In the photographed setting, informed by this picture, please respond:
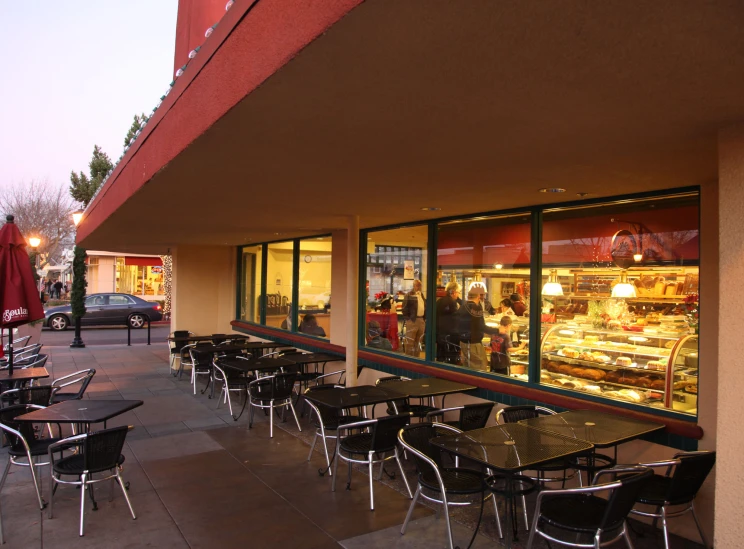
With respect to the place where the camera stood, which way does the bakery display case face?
facing the viewer and to the left of the viewer

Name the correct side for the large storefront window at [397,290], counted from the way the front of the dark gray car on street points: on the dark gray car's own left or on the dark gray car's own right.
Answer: on the dark gray car's own left

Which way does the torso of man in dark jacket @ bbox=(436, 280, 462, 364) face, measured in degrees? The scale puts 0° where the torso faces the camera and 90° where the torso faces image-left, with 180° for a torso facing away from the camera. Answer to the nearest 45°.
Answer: approximately 270°

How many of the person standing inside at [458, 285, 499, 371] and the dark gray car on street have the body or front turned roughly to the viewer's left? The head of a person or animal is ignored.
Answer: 1

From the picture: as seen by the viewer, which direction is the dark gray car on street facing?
to the viewer's left

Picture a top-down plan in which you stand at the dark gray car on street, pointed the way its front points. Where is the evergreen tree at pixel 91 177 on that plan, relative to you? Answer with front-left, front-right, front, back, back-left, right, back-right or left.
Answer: right

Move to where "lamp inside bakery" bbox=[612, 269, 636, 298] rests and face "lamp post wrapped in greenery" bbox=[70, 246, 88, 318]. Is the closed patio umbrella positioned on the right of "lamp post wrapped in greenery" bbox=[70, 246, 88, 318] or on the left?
left

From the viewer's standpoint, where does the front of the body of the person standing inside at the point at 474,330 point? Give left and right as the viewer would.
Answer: facing to the right of the viewer

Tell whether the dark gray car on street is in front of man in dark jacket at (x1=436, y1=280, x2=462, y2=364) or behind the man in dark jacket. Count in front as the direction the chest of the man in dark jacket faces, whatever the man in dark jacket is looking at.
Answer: behind

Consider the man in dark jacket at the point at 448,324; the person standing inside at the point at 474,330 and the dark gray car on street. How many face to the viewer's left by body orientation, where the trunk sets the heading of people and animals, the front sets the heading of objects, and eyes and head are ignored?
1

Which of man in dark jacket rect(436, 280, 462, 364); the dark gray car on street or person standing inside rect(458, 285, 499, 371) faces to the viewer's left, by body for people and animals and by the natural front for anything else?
the dark gray car on street

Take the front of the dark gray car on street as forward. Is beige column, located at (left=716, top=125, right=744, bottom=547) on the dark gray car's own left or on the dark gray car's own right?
on the dark gray car's own left
